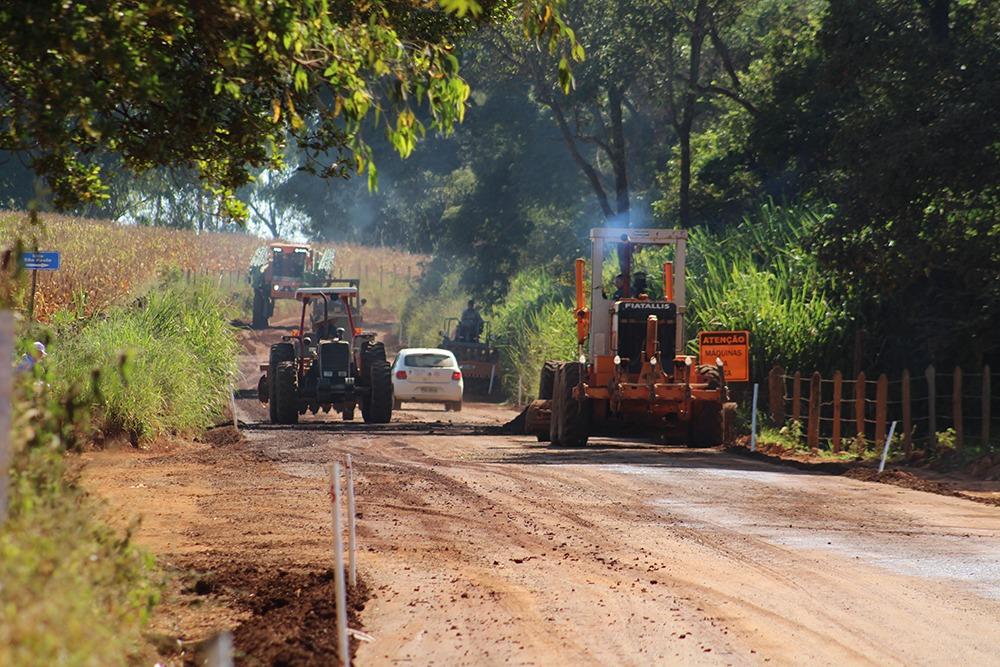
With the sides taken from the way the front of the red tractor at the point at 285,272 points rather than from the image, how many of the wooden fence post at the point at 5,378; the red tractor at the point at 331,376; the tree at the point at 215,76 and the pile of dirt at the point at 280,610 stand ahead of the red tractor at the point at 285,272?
4

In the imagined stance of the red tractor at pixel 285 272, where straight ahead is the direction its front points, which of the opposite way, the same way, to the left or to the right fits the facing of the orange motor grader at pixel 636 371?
the opposite way

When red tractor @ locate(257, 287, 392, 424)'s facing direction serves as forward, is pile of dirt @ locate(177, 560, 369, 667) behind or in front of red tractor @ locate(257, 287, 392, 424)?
in front

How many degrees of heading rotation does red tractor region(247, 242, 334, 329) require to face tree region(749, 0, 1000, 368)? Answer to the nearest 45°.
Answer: approximately 45° to its left

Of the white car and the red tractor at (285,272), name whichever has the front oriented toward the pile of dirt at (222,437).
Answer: the red tractor

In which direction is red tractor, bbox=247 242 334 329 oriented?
toward the camera

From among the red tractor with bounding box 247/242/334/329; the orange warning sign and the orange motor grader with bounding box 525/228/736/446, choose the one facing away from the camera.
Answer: the orange motor grader

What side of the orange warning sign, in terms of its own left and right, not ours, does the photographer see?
front

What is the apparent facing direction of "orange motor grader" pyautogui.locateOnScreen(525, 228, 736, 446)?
away from the camera

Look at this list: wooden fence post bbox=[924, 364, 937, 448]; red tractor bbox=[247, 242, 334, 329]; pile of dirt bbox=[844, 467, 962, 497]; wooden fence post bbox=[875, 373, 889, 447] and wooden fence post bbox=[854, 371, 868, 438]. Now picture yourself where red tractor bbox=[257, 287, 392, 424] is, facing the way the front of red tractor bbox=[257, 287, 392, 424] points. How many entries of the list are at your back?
1

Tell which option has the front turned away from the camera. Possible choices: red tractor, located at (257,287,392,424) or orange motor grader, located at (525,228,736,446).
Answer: the orange motor grader

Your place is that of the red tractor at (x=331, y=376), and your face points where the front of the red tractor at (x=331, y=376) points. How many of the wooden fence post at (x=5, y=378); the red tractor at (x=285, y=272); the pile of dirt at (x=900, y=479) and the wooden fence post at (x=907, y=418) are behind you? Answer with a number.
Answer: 1
